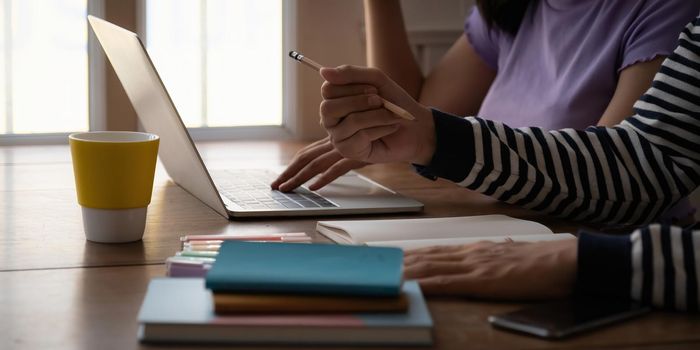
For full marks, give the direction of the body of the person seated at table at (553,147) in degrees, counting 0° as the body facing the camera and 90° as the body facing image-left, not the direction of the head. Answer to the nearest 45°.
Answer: approximately 90°

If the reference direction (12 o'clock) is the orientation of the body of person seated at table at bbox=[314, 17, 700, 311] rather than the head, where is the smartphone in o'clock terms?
The smartphone is roughly at 9 o'clock from the person seated at table.

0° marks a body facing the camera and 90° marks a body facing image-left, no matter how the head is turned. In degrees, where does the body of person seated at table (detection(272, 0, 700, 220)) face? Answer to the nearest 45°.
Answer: approximately 45°

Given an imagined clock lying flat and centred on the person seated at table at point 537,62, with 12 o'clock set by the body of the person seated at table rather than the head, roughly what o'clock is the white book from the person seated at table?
The white book is roughly at 11 o'clock from the person seated at table.

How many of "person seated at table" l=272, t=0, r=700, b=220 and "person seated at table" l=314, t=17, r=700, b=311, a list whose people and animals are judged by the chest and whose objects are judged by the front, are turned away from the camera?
0

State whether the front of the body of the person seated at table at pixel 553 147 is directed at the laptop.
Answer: yes
